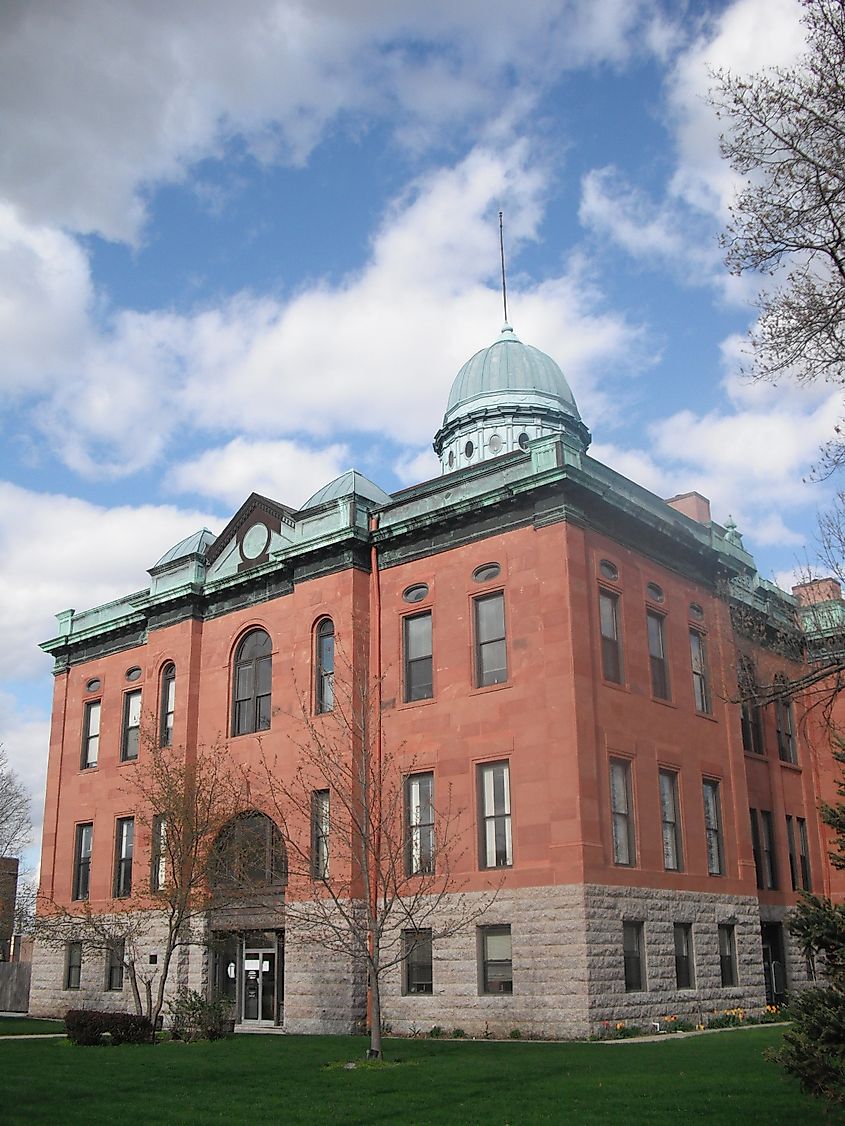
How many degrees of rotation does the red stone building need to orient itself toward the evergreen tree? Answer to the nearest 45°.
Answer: approximately 45° to its left

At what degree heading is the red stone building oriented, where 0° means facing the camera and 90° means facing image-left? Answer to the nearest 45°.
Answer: approximately 45°

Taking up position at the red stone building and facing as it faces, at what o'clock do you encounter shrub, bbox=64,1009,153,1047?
The shrub is roughly at 1 o'clock from the red stone building.
